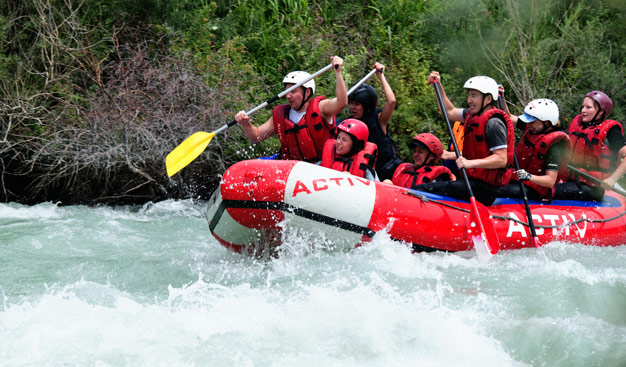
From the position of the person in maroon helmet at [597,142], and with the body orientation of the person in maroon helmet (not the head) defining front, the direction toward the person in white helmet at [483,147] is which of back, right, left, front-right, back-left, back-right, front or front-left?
front

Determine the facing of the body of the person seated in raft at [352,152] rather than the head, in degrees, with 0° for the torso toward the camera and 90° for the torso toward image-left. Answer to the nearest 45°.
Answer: approximately 45°

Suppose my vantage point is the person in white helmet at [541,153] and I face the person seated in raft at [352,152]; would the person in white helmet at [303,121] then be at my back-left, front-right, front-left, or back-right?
front-right

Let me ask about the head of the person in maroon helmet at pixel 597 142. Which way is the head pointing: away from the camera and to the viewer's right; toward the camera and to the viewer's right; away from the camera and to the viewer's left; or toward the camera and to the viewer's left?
toward the camera and to the viewer's left

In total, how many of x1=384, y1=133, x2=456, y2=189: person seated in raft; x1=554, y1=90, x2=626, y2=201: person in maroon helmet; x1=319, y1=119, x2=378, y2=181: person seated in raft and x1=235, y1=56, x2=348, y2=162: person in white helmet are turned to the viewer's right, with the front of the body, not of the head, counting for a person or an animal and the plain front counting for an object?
0

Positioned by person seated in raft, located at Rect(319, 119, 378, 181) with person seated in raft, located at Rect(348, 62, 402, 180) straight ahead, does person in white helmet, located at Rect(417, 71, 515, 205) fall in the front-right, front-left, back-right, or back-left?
front-right

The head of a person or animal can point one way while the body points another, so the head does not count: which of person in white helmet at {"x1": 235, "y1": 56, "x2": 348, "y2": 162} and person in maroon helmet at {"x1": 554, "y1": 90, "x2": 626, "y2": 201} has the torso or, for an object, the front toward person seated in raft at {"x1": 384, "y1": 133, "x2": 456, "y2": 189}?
the person in maroon helmet

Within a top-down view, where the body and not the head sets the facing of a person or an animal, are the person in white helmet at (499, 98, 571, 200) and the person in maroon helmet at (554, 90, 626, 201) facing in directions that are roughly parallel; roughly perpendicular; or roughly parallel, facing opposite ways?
roughly parallel

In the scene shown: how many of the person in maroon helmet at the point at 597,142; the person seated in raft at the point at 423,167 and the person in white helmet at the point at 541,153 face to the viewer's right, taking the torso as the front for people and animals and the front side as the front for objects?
0

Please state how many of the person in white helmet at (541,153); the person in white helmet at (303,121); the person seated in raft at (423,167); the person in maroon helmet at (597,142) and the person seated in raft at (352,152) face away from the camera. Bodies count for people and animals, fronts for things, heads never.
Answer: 0

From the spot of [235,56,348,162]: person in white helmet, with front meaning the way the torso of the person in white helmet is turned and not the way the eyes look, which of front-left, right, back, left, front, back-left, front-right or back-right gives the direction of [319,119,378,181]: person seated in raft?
left

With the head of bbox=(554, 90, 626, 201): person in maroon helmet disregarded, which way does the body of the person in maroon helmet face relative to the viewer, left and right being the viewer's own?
facing the viewer and to the left of the viewer

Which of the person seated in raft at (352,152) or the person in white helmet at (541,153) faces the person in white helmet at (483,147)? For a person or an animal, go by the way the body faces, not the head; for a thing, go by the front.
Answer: the person in white helmet at (541,153)

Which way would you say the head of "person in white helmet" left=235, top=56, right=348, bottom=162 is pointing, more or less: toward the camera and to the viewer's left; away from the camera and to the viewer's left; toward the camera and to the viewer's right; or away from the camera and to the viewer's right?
toward the camera and to the viewer's left

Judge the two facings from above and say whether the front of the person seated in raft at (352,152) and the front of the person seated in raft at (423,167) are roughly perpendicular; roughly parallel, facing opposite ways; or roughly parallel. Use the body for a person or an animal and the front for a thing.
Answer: roughly parallel

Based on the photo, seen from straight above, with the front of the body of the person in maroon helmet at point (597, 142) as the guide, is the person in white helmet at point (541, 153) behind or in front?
in front

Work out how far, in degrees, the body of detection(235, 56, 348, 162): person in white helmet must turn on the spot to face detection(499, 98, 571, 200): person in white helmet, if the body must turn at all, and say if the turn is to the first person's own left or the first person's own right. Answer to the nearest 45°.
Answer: approximately 135° to the first person's own left
